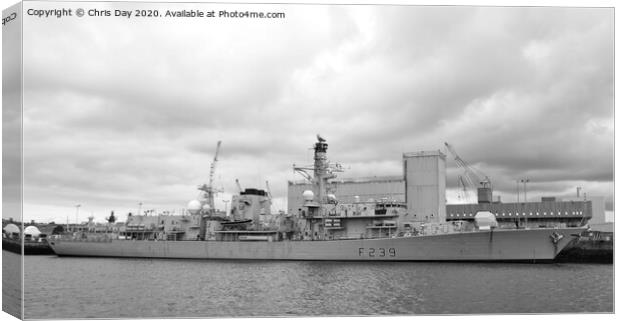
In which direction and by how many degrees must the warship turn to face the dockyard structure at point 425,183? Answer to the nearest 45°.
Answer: approximately 45° to its left

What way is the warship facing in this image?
to the viewer's right

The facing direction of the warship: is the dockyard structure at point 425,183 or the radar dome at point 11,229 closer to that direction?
the dockyard structure
